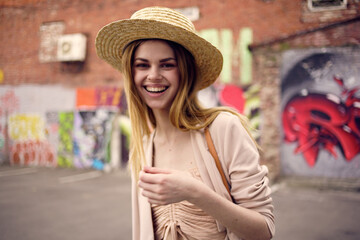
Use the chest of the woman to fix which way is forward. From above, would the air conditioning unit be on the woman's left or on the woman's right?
on the woman's right

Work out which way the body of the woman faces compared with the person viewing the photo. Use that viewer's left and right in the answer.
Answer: facing the viewer and to the left of the viewer

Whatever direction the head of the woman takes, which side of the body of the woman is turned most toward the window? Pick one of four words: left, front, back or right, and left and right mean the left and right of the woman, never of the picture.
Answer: back
